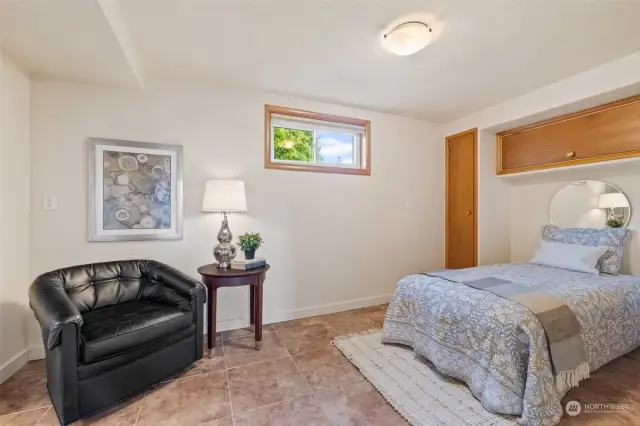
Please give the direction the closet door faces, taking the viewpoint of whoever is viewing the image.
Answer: facing the viewer and to the left of the viewer

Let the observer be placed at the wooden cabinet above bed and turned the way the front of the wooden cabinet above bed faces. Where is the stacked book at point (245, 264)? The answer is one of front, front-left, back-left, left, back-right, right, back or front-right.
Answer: front

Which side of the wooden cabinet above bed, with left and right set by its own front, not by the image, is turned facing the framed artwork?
front

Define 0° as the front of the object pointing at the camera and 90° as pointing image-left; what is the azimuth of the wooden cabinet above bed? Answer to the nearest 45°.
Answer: approximately 45°

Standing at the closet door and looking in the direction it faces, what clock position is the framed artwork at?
The framed artwork is roughly at 12 o'clock from the closet door.

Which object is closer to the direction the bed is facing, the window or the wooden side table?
the wooden side table

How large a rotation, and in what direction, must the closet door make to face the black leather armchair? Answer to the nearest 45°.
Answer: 0° — it already faces it

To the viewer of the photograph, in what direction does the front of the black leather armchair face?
facing the viewer and to the right of the viewer

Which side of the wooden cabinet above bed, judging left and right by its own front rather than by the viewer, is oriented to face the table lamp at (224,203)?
front

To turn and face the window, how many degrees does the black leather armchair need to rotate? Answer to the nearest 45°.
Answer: approximately 45° to its left
